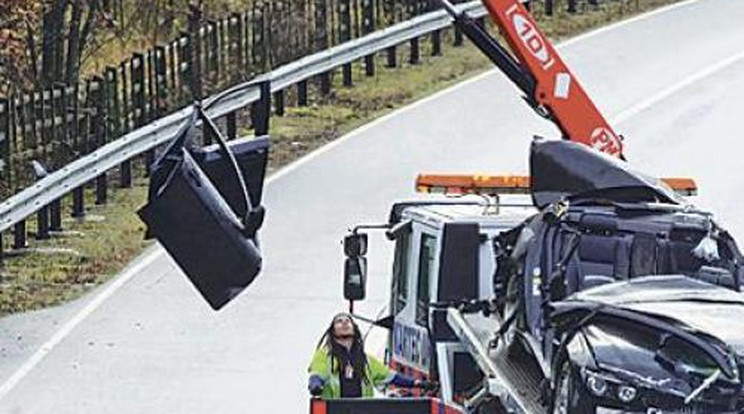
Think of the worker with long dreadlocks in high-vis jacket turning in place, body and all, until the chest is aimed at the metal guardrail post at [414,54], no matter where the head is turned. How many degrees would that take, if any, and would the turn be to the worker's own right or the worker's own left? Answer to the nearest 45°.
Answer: approximately 180°

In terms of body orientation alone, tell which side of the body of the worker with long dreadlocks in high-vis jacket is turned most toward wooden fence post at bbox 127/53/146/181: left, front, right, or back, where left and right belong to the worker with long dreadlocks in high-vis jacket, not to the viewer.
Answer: back

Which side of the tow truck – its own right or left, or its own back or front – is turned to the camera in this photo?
back

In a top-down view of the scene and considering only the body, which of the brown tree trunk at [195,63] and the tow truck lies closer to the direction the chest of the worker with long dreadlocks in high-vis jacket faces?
the tow truck

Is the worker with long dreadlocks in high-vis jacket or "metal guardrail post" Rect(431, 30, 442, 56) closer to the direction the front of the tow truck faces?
the metal guardrail post

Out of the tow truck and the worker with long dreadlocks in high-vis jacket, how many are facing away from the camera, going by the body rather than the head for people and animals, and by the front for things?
1

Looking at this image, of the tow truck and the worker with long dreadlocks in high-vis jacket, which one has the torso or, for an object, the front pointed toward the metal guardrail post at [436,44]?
the tow truck

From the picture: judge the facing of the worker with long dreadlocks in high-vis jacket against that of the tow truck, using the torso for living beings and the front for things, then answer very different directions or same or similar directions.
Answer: very different directions

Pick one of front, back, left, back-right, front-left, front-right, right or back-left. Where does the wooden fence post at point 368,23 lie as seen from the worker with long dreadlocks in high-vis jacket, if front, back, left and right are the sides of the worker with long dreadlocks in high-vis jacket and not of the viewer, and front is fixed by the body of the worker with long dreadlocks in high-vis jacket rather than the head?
back

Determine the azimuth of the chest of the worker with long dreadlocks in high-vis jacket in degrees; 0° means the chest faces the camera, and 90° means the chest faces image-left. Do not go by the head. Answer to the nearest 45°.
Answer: approximately 0°
